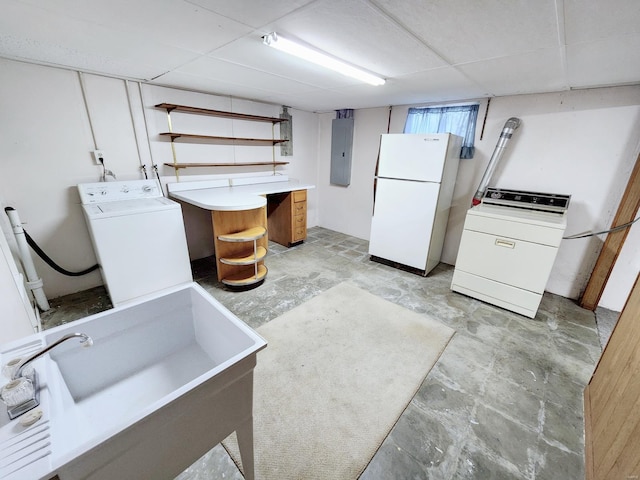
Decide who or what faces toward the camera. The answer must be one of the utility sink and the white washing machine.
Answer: the white washing machine

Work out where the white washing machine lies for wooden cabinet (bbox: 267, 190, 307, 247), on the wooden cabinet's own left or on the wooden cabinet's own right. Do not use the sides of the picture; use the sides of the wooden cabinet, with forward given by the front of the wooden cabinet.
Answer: on the wooden cabinet's own right

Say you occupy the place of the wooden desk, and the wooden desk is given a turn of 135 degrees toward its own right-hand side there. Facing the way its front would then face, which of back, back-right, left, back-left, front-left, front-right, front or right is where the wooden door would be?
back-left

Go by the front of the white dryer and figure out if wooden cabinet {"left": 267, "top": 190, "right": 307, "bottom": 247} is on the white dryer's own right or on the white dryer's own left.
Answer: on the white dryer's own right

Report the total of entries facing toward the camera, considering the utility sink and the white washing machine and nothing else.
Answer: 1

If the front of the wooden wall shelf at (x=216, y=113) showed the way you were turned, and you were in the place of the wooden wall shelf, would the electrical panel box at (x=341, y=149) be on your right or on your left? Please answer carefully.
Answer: on your left

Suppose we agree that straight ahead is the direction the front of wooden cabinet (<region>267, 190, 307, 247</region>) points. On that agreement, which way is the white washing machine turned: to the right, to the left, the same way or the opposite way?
the same way

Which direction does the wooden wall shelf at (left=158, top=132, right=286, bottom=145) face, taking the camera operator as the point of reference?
facing the viewer and to the right of the viewer

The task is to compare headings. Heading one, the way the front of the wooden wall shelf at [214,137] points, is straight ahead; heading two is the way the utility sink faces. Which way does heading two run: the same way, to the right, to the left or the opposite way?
to the left

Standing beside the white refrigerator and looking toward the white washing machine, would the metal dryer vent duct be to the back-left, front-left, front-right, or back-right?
back-left

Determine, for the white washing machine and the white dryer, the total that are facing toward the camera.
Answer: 2

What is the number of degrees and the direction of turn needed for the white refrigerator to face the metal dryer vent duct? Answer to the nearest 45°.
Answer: approximately 135° to its left

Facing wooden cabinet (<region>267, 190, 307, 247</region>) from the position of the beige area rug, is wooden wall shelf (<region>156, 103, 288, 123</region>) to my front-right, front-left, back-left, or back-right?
front-left

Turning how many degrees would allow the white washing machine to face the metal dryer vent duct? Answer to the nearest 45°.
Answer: approximately 45° to its left

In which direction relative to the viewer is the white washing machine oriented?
toward the camera

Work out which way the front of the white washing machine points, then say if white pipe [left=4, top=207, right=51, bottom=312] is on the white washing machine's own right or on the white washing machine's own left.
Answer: on the white washing machine's own right

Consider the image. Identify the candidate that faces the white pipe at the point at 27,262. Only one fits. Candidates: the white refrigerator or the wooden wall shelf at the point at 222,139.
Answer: the white refrigerator

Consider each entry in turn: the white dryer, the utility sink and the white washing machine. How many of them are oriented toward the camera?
2
